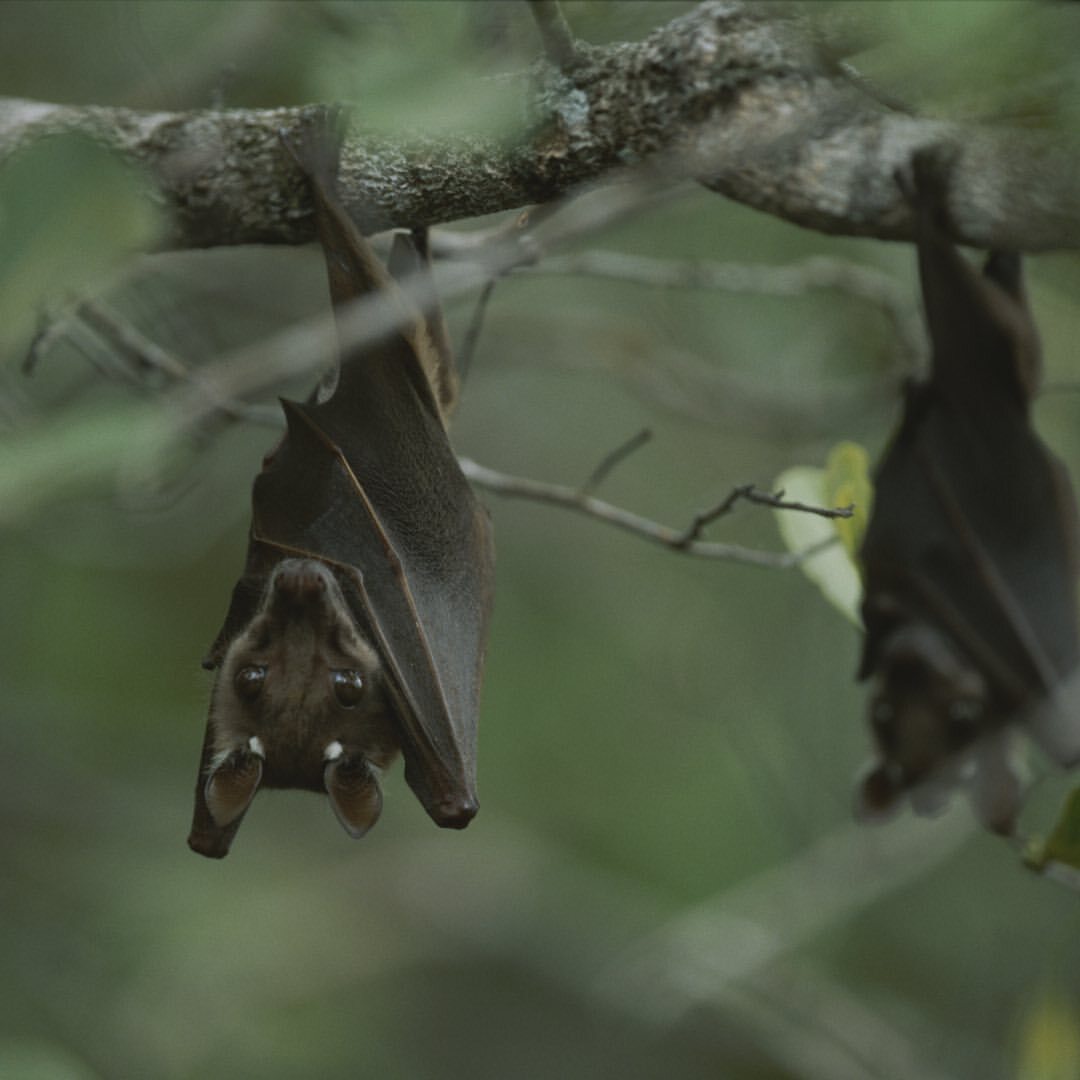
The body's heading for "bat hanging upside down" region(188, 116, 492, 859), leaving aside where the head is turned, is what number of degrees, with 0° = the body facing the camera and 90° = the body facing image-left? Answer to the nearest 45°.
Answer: approximately 0°

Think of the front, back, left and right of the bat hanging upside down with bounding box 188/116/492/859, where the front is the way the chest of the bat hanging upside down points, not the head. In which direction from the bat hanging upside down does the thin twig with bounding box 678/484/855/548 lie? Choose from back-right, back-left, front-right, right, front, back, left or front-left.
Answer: left

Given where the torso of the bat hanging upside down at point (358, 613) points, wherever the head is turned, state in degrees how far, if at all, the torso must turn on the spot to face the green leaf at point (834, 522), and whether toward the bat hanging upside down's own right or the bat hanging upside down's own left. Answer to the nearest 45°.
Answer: approximately 90° to the bat hanging upside down's own left

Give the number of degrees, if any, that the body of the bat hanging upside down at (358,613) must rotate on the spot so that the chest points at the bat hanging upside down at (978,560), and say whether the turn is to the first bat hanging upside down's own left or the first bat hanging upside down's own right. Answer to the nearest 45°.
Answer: approximately 90° to the first bat hanging upside down's own left

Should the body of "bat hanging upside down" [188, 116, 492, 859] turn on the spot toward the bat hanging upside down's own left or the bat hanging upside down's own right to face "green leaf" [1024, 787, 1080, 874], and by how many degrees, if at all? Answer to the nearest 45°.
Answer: approximately 90° to the bat hanging upside down's own left

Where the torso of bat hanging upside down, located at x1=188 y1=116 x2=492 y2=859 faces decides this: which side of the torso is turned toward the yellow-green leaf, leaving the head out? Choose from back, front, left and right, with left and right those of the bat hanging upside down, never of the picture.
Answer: left

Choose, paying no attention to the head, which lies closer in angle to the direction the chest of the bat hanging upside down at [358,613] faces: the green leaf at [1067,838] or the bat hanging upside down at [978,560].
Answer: the green leaf
